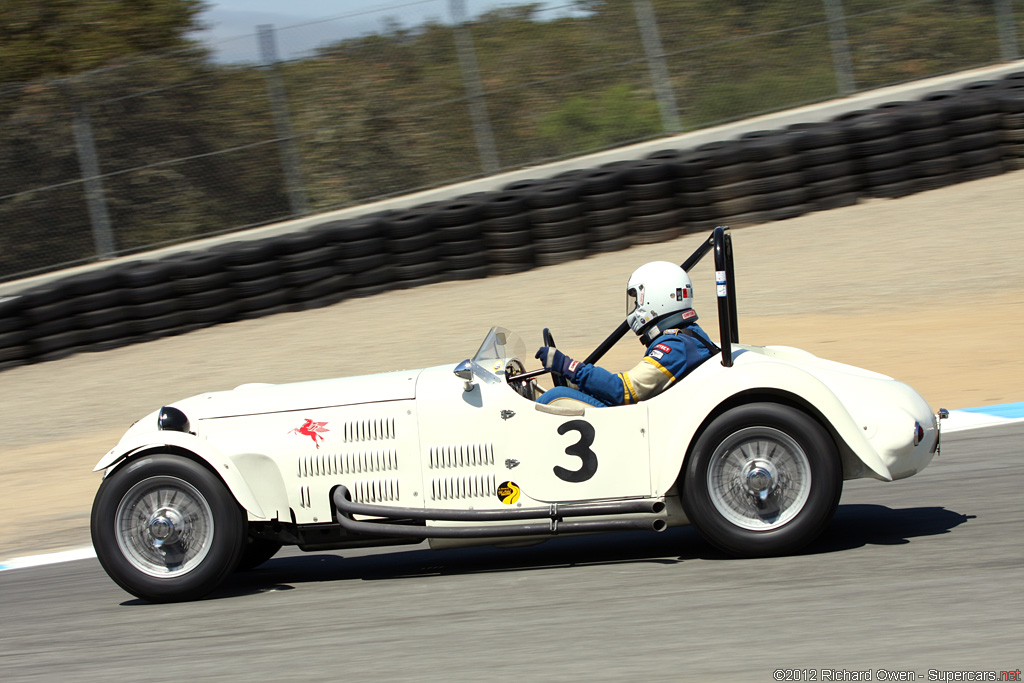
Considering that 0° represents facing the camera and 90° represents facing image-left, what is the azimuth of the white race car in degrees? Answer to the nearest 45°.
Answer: approximately 90°

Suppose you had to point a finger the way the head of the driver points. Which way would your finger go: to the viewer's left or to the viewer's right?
to the viewer's left

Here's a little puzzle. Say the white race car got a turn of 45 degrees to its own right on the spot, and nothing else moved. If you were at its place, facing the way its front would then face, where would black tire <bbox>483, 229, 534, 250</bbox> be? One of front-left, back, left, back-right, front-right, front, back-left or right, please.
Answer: front-right

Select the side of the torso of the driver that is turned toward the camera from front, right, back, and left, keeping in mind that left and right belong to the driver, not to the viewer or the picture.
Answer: left

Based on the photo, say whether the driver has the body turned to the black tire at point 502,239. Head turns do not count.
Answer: no

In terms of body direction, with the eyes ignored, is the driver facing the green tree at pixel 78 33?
no
